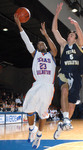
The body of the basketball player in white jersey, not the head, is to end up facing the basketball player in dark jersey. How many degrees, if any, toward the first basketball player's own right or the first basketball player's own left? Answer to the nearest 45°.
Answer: approximately 45° to the first basketball player's own left
